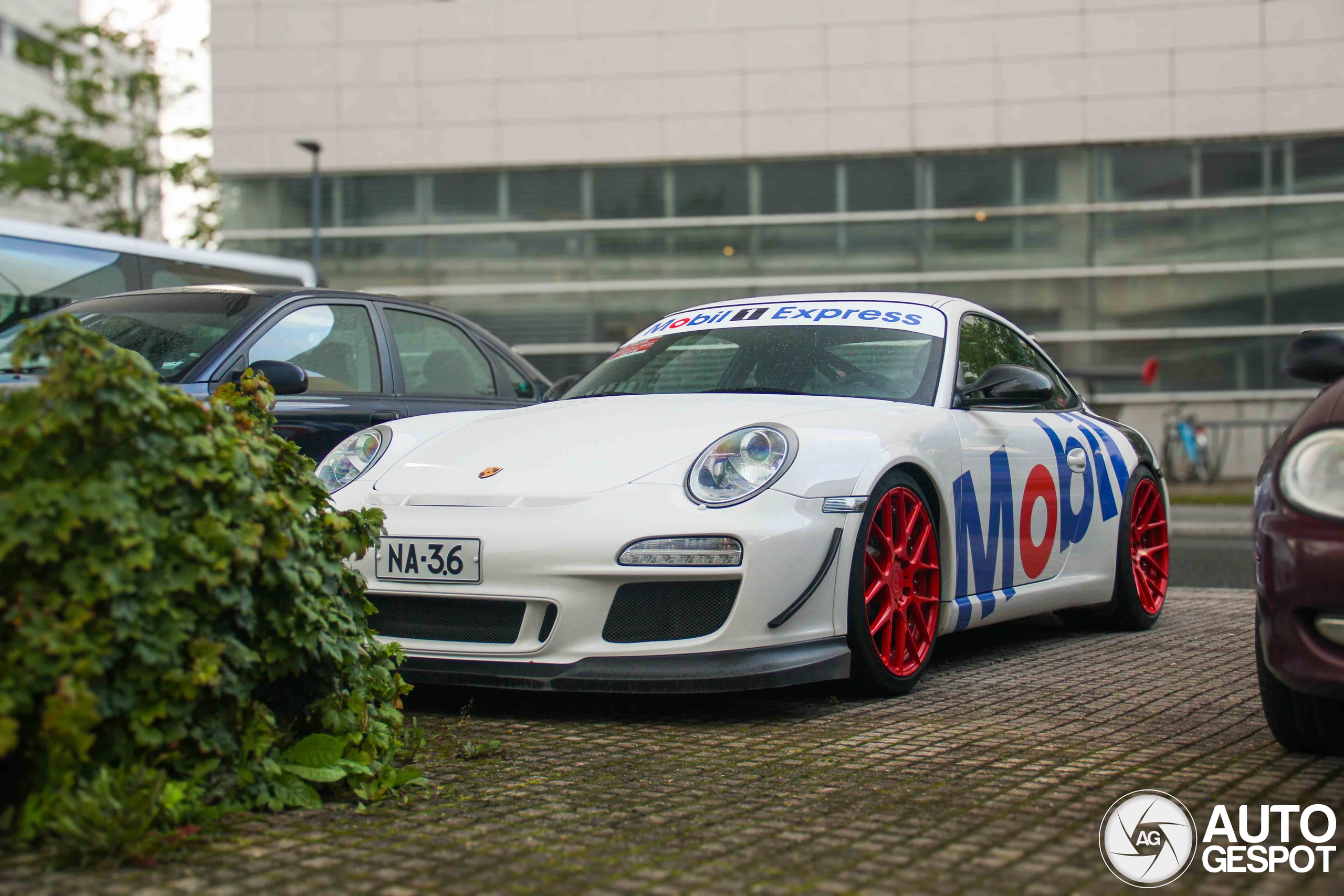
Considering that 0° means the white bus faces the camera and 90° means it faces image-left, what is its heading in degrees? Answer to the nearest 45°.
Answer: approximately 45°

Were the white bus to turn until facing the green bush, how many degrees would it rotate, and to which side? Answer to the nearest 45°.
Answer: approximately 45° to its left

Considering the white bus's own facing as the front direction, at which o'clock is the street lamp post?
The street lamp post is roughly at 5 o'clock from the white bus.

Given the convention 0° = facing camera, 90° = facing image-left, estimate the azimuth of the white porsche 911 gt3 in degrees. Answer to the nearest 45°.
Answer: approximately 45°

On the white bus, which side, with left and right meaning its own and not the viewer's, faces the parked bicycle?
back

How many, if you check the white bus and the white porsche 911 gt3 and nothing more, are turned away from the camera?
0

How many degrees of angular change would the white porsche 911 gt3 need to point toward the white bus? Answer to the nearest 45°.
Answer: approximately 90° to its right

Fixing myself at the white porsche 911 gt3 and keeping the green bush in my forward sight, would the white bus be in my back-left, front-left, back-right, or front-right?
back-right

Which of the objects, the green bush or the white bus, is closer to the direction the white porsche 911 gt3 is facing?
the green bush

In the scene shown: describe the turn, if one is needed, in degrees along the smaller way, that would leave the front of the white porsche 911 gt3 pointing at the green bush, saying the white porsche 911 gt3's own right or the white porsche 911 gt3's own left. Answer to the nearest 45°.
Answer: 0° — it already faces it

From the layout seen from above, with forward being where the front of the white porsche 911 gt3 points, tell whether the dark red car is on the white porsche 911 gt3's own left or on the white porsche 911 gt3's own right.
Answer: on the white porsche 911 gt3's own left

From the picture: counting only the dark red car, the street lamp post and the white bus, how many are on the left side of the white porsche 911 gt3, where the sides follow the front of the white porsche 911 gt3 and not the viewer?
1

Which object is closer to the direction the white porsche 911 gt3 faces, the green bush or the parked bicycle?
the green bush
